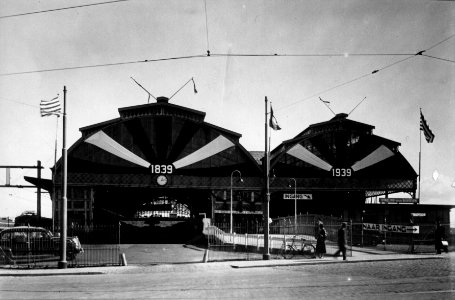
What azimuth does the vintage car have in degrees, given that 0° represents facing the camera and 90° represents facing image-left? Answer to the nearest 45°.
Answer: approximately 270°

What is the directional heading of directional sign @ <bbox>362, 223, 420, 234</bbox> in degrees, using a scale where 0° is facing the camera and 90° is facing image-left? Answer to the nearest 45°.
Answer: approximately 0°

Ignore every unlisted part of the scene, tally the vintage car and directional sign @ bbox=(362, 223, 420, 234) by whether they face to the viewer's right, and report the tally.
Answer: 1

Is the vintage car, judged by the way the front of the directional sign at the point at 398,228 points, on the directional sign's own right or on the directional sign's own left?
on the directional sign's own right

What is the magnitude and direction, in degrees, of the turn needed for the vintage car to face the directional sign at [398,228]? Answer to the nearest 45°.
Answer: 0° — it already faces it

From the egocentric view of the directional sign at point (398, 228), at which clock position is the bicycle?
The bicycle is roughly at 1 o'clock from the directional sign.

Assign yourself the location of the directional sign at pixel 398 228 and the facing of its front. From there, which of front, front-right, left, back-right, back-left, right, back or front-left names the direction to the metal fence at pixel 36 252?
front-right
